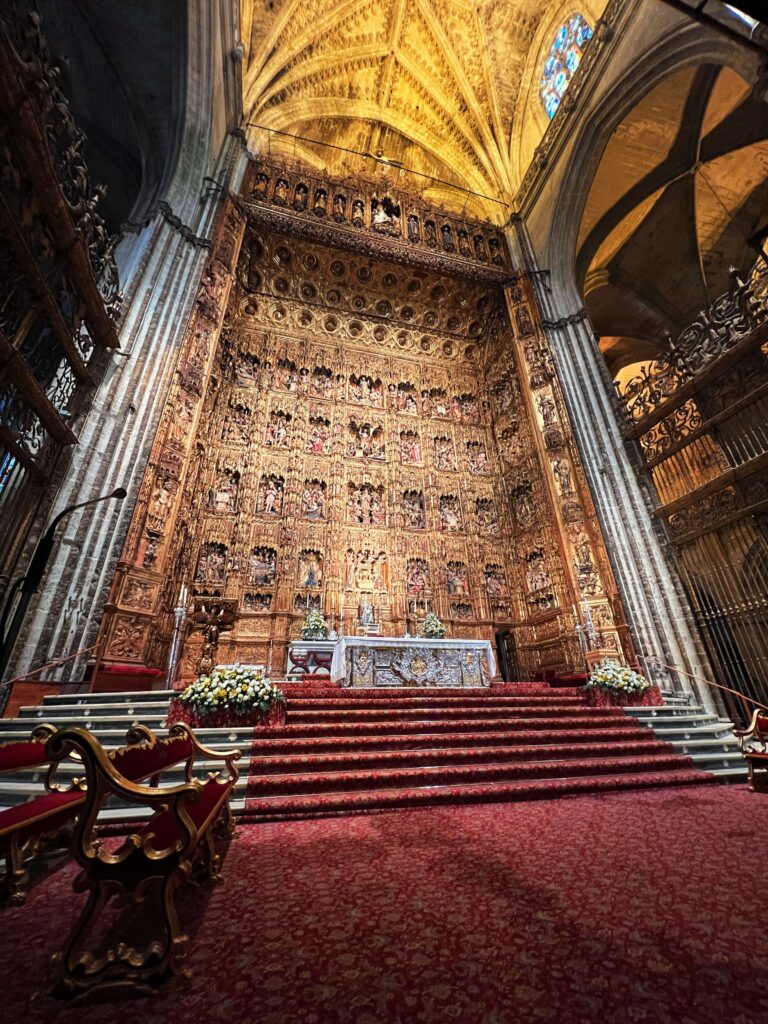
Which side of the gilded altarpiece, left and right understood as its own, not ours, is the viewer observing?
front

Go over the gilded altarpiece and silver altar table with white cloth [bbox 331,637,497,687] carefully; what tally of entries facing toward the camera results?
2

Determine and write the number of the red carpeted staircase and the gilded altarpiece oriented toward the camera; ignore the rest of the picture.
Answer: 2

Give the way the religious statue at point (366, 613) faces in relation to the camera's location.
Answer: facing the viewer

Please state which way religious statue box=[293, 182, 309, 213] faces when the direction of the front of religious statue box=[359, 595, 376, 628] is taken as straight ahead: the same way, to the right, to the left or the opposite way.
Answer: the same way

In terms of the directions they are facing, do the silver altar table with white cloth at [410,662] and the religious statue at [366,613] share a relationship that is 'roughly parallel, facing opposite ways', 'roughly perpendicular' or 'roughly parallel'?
roughly parallel

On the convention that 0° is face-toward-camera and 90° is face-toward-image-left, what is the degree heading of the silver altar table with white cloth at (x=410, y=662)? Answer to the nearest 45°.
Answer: approximately 0°

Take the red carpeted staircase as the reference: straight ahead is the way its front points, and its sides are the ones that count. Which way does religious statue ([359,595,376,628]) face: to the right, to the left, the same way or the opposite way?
the same way

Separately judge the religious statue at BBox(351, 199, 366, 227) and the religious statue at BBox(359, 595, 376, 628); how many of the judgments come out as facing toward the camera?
2

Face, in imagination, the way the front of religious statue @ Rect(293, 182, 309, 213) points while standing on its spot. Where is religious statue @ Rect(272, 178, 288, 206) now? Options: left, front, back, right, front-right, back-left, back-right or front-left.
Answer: right

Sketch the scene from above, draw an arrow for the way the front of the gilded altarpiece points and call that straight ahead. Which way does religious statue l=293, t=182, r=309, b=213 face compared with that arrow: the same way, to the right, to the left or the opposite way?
the same way

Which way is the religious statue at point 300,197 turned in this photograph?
toward the camera

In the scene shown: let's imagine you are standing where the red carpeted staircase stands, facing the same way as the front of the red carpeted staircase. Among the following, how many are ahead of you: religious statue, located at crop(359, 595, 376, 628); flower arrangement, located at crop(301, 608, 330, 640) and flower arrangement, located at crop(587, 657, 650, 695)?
0

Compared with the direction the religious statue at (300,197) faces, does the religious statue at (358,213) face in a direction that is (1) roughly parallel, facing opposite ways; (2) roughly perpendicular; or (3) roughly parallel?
roughly parallel

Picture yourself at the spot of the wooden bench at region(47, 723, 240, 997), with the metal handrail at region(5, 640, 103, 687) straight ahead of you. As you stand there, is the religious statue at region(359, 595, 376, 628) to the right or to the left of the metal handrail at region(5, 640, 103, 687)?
right
